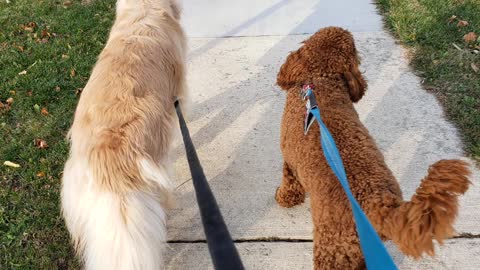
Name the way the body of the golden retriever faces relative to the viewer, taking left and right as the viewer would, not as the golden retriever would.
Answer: facing away from the viewer

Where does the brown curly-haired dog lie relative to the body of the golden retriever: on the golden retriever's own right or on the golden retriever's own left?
on the golden retriever's own right

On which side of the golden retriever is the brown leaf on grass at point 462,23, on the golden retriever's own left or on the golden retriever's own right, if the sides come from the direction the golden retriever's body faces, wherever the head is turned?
on the golden retriever's own right

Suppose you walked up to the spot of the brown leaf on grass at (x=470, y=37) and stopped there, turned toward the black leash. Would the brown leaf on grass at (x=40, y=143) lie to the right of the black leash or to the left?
right

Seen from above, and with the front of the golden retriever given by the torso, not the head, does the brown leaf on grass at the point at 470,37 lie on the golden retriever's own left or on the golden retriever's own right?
on the golden retriever's own right

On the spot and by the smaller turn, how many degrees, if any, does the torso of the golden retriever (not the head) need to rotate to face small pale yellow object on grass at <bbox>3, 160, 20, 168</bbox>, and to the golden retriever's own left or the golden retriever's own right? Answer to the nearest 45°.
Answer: approximately 45° to the golden retriever's own left

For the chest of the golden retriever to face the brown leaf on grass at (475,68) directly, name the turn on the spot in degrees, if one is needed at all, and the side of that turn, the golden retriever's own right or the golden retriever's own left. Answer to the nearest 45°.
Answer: approximately 90° to the golden retriever's own right

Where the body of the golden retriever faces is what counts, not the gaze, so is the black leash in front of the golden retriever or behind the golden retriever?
behind
